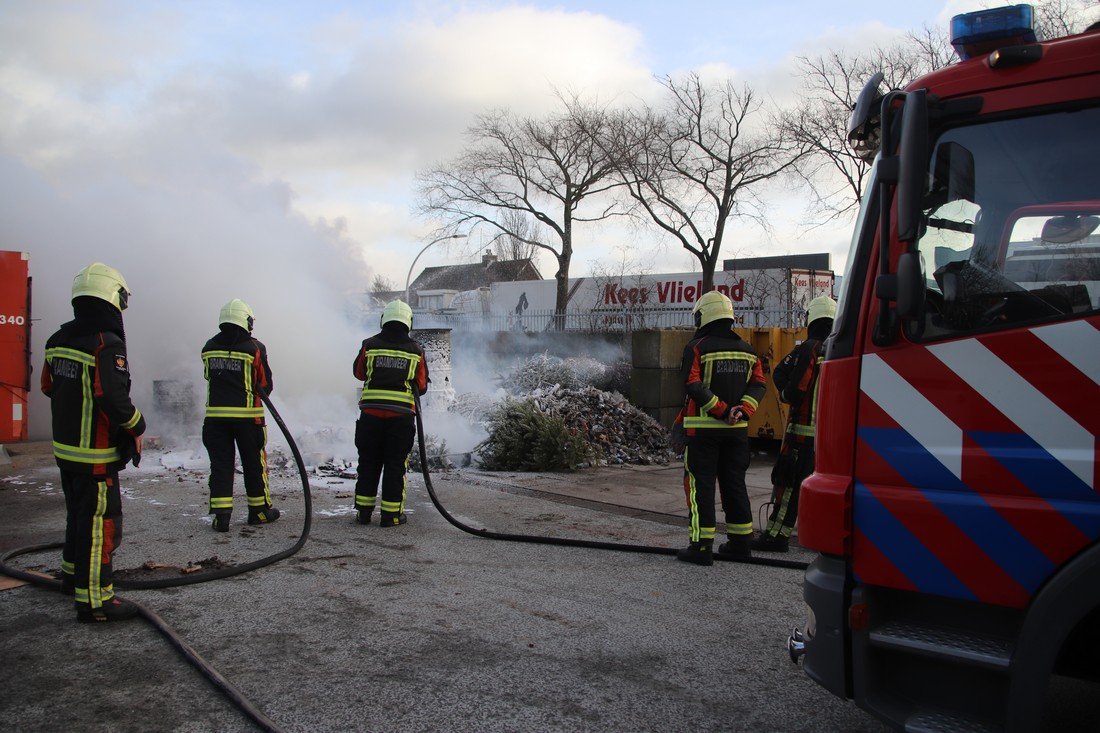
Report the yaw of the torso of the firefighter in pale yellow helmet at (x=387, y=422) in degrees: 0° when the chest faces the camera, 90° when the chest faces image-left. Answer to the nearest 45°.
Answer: approximately 180°

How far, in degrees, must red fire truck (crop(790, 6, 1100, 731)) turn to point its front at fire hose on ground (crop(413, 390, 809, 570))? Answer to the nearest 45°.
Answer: approximately 45° to its right

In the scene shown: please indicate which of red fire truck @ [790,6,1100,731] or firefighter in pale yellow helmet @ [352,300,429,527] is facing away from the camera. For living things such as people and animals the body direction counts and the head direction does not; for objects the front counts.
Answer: the firefighter in pale yellow helmet

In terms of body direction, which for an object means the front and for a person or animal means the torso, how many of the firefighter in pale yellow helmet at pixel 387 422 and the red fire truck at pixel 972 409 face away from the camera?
1

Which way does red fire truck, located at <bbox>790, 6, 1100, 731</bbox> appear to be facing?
to the viewer's left

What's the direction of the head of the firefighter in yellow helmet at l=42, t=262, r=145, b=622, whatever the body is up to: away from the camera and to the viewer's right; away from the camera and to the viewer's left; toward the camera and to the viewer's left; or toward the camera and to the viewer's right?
away from the camera and to the viewer's right

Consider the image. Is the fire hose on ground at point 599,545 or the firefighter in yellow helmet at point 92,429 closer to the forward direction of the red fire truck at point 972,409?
the firefighter in yellow helmet

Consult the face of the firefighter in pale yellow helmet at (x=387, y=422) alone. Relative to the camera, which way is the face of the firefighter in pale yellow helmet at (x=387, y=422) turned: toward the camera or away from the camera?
away from the camera

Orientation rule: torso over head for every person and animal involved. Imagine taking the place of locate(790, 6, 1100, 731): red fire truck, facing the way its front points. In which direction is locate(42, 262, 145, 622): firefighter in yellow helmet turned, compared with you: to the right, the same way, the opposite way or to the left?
to the right

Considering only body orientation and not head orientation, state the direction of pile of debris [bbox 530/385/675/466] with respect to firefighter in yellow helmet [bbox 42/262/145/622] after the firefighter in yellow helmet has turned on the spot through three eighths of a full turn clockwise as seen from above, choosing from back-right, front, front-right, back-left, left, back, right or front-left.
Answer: back-left

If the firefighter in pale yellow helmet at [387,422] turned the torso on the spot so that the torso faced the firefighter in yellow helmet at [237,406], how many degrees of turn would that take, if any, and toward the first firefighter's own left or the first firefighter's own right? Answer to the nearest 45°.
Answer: approximately 90° to the first firefighter's own left

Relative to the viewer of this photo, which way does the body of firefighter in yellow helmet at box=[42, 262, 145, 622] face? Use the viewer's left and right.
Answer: facing away from the viewer and to the right of the viewer

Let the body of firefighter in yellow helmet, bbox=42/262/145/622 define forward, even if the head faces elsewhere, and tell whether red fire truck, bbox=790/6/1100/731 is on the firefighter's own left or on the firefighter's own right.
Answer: on the firefighter's own right

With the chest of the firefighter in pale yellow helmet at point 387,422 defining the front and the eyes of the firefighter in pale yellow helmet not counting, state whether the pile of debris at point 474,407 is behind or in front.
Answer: in front

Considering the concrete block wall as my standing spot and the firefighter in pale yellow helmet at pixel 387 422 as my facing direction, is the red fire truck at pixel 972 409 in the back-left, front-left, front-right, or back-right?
front-left
